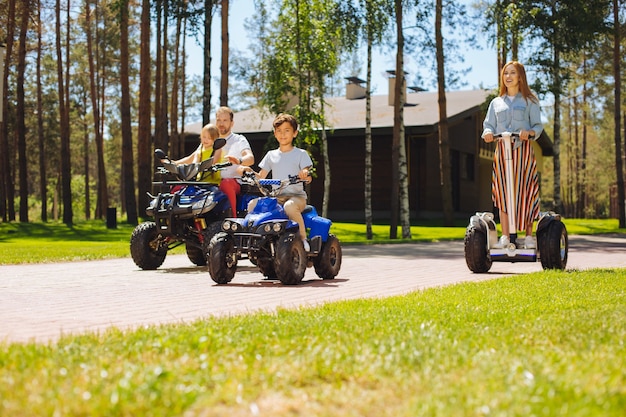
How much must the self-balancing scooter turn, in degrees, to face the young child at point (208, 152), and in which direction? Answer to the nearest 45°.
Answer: approximately 90° to its right

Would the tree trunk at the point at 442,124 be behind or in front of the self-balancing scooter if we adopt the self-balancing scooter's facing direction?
behind

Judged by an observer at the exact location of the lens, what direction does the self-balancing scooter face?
facing the viewer

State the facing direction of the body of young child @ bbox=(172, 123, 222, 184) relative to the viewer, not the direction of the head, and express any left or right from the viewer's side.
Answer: facing the viewer and to the left of the viewer

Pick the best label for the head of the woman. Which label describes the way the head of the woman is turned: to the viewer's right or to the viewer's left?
to the viewer's left

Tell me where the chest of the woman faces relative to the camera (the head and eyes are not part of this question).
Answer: toward the camera

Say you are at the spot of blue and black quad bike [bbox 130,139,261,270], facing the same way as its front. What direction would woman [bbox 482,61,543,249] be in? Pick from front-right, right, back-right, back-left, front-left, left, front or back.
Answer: back-left

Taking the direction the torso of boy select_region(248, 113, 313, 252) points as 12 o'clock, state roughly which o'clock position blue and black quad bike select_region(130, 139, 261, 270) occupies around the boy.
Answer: The blue and black quad bike is roughly at 3 o'clock from the boy.

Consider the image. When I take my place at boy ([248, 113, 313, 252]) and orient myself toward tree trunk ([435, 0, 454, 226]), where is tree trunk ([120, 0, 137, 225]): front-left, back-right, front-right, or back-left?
front-left

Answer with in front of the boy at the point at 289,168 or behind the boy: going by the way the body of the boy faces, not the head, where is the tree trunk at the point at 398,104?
behind

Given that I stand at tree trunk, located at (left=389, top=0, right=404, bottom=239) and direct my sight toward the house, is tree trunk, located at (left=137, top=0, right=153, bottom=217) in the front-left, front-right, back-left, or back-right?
front-left

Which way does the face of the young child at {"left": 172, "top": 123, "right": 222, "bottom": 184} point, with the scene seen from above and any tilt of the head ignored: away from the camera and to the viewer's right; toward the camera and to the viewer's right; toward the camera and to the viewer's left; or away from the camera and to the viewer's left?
toward the camera and to the viewer's left

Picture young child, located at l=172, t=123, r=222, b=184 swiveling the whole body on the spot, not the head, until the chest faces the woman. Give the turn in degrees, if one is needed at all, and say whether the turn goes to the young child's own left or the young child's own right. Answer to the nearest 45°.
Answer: approximately 135° to the young child's own left

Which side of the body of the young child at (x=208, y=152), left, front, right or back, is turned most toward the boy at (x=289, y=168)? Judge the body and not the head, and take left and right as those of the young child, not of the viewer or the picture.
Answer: left

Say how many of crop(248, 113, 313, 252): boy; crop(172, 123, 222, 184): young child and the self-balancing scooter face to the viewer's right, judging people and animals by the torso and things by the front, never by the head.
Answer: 0
